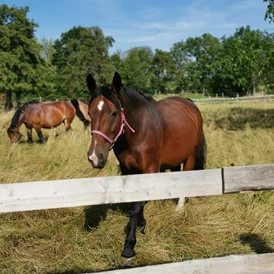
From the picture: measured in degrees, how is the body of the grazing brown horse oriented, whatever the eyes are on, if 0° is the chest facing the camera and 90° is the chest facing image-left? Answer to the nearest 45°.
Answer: approximately 90°

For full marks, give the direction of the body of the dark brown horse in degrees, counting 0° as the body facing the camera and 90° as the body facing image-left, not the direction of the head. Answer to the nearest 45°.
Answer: approximately 45°

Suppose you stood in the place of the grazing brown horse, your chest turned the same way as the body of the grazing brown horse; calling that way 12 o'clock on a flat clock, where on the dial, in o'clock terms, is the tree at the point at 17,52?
The tree is roughly at 3 o'clock from the grazing brown horse.

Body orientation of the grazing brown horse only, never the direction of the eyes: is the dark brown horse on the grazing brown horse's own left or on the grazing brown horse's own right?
on the grazing brown horse's own left

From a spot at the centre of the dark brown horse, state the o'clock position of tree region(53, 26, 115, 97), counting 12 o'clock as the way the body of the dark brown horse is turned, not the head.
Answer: The tree is roughly at 4 o'clock from the dark brown horse.

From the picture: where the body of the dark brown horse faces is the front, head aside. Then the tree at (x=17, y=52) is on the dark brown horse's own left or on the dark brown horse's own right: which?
on the dark brown horse's own right

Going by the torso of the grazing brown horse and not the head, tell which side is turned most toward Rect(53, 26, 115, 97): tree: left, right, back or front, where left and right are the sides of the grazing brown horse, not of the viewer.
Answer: right

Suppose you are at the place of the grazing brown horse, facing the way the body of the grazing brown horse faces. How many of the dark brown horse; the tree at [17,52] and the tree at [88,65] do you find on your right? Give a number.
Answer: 2

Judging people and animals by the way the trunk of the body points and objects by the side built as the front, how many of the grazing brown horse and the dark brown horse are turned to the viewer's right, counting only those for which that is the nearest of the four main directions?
0
